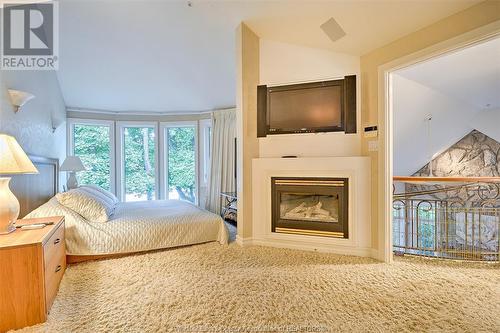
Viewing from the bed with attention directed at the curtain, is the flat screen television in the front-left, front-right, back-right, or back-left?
front-right

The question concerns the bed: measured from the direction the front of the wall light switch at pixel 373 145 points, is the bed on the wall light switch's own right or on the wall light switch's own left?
on the wall light switch's own right

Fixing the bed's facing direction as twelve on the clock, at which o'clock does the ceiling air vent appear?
The ceiling air vent is roughly at 1 o'clock from the bed.

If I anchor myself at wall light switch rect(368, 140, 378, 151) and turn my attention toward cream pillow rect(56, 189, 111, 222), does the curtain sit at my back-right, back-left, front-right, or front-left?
front-right

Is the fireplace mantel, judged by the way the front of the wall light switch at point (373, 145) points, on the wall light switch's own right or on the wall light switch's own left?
on the wall light switch's own right

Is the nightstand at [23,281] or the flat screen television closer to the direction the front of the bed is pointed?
the flat screen television

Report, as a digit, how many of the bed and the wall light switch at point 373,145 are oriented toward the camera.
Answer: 1

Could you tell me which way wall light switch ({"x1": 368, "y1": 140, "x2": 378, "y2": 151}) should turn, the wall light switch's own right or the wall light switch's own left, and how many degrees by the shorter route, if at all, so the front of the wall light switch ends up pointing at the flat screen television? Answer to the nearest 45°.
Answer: approximately 90° to the wall light switch's own right

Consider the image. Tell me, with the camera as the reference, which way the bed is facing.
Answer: facing to the right of the viewer

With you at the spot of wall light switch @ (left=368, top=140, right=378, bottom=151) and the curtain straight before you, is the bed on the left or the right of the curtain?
left

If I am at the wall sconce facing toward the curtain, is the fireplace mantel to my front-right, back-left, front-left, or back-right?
front-right

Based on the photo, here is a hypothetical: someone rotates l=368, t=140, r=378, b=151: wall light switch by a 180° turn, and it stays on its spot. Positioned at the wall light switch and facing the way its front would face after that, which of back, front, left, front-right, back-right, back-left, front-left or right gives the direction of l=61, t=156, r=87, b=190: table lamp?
left

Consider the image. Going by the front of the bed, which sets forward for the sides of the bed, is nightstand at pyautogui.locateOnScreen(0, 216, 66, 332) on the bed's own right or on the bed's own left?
on the bed's own right

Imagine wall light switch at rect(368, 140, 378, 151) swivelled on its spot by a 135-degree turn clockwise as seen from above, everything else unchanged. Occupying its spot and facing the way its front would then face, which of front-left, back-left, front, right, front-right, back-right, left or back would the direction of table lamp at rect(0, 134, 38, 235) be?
left

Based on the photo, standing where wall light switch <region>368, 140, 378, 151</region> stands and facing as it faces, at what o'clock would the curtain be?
The curtain is roughly at 4 o'clock from the wall light switch.

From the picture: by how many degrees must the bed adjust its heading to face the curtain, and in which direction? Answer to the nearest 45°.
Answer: approximately 45° to its left

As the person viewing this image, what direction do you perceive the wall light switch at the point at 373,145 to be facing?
facing the viewer
